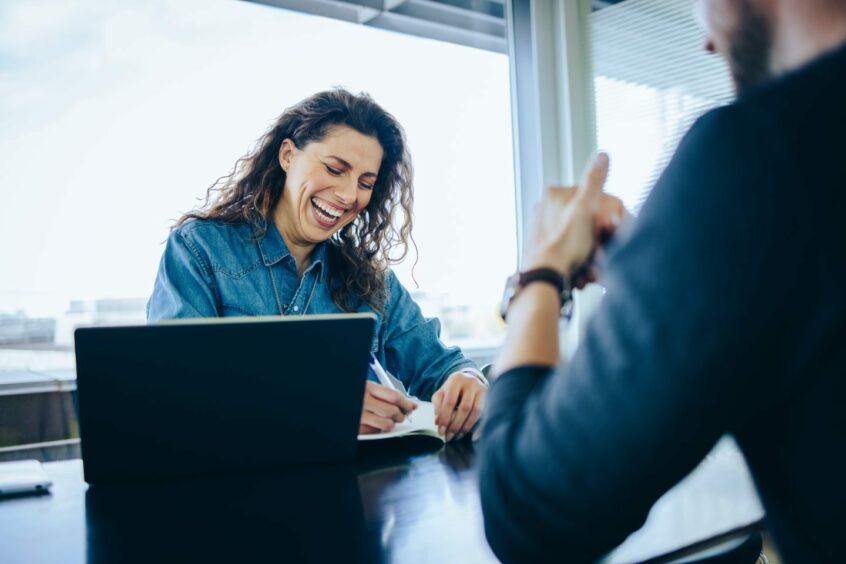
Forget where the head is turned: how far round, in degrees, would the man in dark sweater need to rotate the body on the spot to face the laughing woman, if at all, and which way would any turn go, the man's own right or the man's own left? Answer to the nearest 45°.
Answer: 0° — they already face them

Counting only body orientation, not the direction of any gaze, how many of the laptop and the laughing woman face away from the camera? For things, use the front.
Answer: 1

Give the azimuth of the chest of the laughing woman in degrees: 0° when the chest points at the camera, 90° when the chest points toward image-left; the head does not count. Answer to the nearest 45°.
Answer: approximately 315°

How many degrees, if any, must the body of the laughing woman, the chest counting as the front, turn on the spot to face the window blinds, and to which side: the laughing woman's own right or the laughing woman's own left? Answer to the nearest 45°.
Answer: approximately 90° to the laughing woman's own left

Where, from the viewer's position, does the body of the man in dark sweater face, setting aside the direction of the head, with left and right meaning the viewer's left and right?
facing away from the viewer and to the left of the viewer

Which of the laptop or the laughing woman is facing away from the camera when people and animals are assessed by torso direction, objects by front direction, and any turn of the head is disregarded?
the laptop

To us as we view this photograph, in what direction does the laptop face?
facing away from the viewer

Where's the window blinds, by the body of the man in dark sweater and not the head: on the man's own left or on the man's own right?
on the man's own right
